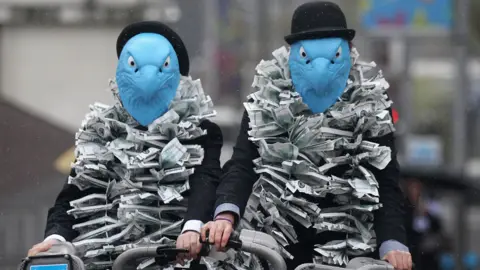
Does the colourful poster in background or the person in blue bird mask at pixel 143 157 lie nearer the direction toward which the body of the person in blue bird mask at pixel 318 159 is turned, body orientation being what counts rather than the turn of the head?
the person in blue bird mask

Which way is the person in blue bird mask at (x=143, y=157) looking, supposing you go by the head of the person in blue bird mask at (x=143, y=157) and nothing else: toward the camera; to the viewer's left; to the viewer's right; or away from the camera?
toward the camera

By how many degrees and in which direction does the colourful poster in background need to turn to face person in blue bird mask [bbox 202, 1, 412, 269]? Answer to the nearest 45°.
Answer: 0° — it already faces them

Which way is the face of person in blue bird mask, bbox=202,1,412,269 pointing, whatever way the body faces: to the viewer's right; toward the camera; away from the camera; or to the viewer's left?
toward the camera

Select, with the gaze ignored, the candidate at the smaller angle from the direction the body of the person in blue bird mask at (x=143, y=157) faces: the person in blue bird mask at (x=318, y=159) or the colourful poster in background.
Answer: the person in blue bird mask

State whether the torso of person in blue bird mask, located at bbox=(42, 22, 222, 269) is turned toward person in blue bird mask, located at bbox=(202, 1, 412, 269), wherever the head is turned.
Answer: no

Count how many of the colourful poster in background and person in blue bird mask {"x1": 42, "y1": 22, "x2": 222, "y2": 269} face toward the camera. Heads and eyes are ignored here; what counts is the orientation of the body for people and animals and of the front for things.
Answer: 2

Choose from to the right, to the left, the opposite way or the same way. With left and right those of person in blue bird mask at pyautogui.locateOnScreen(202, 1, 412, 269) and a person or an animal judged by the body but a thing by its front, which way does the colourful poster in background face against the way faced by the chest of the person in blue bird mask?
the same way

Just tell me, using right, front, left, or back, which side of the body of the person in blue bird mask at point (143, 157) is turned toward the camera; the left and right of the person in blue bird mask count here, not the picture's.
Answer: front

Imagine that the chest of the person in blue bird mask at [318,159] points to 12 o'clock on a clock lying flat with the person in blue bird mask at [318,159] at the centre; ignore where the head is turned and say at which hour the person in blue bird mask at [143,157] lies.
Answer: the person in blue bird mask at [143,157] is roughly at 3 o'clock from the person in blue bird mask at [318,159].

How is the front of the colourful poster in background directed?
toward the camera

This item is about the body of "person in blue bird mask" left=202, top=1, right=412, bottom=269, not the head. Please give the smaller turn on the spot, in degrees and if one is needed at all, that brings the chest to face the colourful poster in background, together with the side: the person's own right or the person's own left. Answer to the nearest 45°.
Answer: approximately 180°

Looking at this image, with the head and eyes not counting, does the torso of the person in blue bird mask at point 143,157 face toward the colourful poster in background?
no

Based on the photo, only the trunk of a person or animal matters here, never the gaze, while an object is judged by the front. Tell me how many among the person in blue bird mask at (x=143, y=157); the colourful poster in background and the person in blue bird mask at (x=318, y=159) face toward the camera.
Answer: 3
